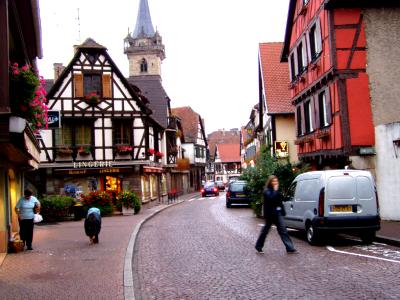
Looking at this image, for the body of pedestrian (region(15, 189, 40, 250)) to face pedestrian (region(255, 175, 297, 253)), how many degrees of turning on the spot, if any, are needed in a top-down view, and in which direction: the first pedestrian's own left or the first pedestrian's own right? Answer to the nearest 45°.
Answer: approximately 45° to the first pedestrian's own left

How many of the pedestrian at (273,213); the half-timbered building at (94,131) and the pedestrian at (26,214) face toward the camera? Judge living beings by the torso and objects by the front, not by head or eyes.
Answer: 2

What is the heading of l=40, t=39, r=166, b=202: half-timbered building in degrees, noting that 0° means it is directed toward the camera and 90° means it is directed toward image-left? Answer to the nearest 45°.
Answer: approximately 0°

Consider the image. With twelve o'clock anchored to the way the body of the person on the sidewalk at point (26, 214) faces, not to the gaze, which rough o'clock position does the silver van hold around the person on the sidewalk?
The silver van is roughly at 10 o'clock from the person on the sidewalk.
